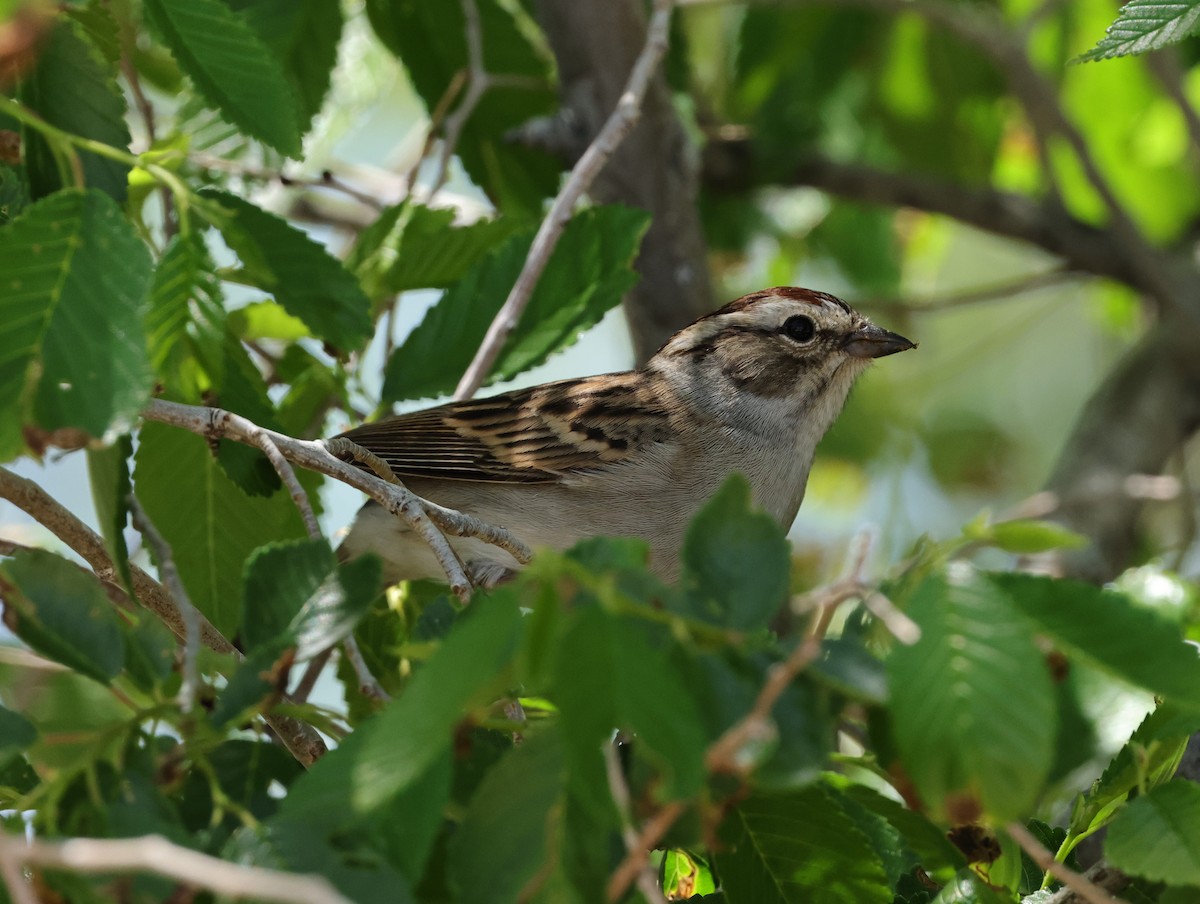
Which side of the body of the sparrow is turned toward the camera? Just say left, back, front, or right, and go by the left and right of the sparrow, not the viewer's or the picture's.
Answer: right

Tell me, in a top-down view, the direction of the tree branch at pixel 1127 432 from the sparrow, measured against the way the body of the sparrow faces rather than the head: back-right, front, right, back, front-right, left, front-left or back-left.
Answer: front-left

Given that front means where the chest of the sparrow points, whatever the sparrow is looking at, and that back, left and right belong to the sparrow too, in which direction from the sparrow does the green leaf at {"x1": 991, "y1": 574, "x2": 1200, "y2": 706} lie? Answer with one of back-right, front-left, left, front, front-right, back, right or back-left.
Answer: right

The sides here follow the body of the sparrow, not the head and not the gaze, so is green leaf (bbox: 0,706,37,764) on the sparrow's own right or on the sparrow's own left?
on the sparrow's own right

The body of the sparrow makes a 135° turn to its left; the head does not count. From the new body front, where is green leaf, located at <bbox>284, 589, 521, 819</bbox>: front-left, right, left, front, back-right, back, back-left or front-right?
back-left

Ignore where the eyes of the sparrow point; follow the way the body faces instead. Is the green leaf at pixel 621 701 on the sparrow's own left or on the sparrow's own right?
on the sparrow's own right

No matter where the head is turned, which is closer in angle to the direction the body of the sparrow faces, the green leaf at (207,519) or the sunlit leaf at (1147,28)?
the sunlit leaf

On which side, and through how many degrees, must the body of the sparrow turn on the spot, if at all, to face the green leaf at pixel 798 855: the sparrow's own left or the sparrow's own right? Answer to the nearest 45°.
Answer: approximately 90° to the sparrow's own right

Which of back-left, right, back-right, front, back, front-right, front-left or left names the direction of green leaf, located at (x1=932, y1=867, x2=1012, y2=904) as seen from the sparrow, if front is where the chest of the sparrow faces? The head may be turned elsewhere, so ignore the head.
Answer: right
